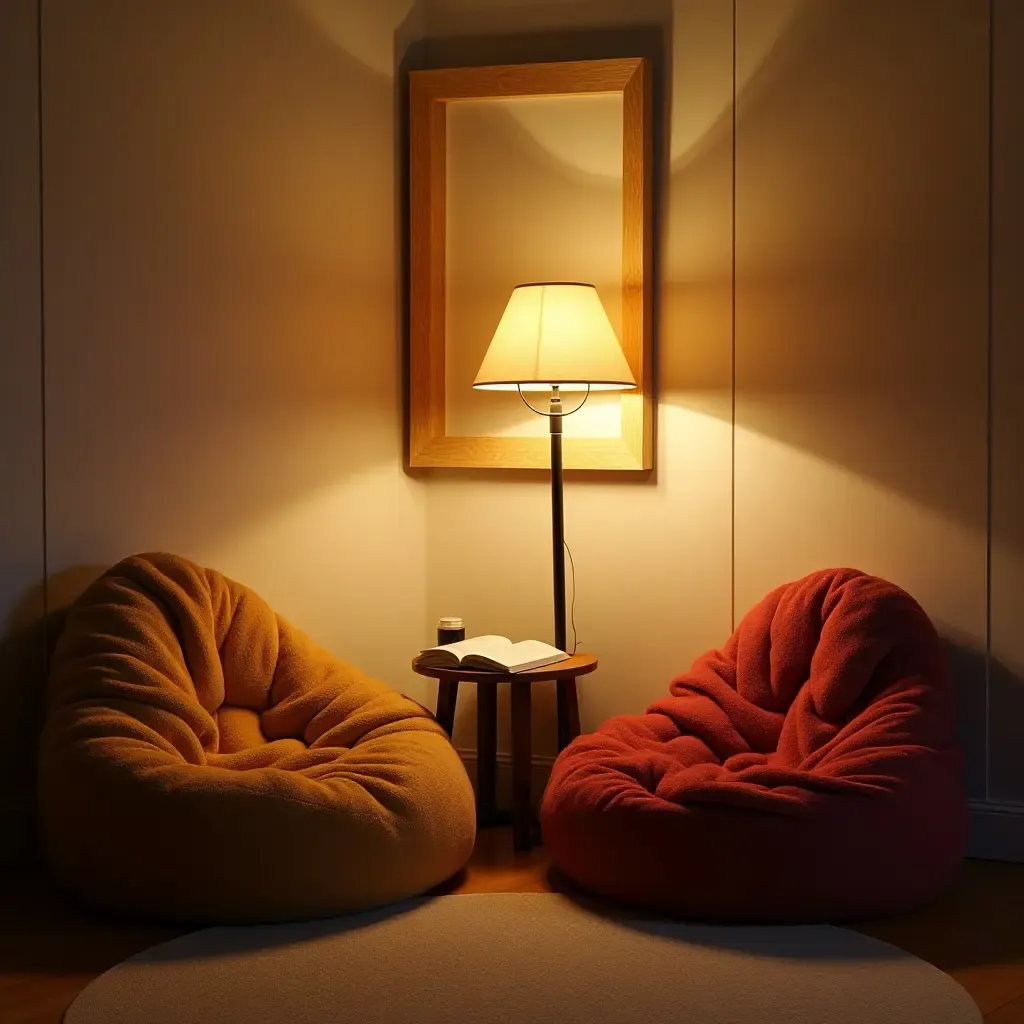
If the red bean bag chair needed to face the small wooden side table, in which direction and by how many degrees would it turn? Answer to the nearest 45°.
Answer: approximately 90° to its right

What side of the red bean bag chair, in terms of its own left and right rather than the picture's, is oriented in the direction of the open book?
right

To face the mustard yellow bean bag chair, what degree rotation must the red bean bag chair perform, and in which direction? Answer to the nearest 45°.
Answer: approximately 45° to its right

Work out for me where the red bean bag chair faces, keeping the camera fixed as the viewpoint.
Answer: facing the viewer and to the left of the viewer
